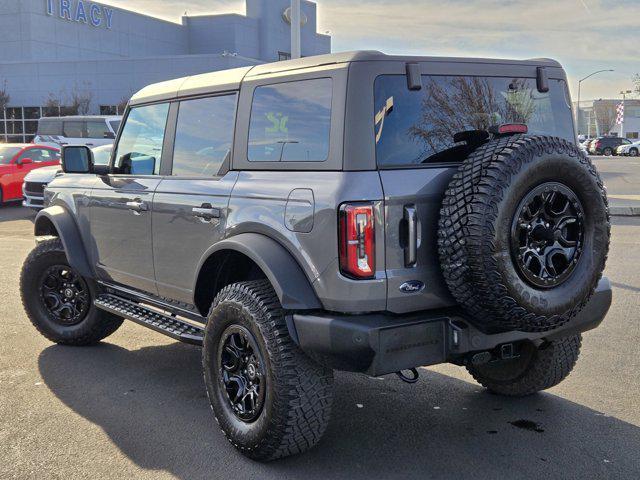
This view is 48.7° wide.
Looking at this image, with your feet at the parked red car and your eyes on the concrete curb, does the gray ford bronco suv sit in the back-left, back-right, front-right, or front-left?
front-right

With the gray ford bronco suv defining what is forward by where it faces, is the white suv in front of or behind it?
in front

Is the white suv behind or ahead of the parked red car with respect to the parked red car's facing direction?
behind

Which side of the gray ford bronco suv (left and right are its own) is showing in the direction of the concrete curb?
right

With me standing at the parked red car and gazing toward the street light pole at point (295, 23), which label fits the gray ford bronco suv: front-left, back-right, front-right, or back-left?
front-right

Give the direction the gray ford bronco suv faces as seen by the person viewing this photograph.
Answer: facing away from the viewer and to the left of the viewer

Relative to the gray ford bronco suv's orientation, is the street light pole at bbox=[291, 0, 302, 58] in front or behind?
in front

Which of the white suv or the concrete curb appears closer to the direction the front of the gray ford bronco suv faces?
the white suv

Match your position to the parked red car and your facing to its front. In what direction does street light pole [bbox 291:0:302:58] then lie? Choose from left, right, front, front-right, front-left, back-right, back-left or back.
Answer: left

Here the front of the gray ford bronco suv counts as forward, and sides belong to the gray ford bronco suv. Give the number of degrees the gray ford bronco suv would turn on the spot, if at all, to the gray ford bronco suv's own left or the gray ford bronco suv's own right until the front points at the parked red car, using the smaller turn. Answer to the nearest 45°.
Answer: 0° — it already faces it
